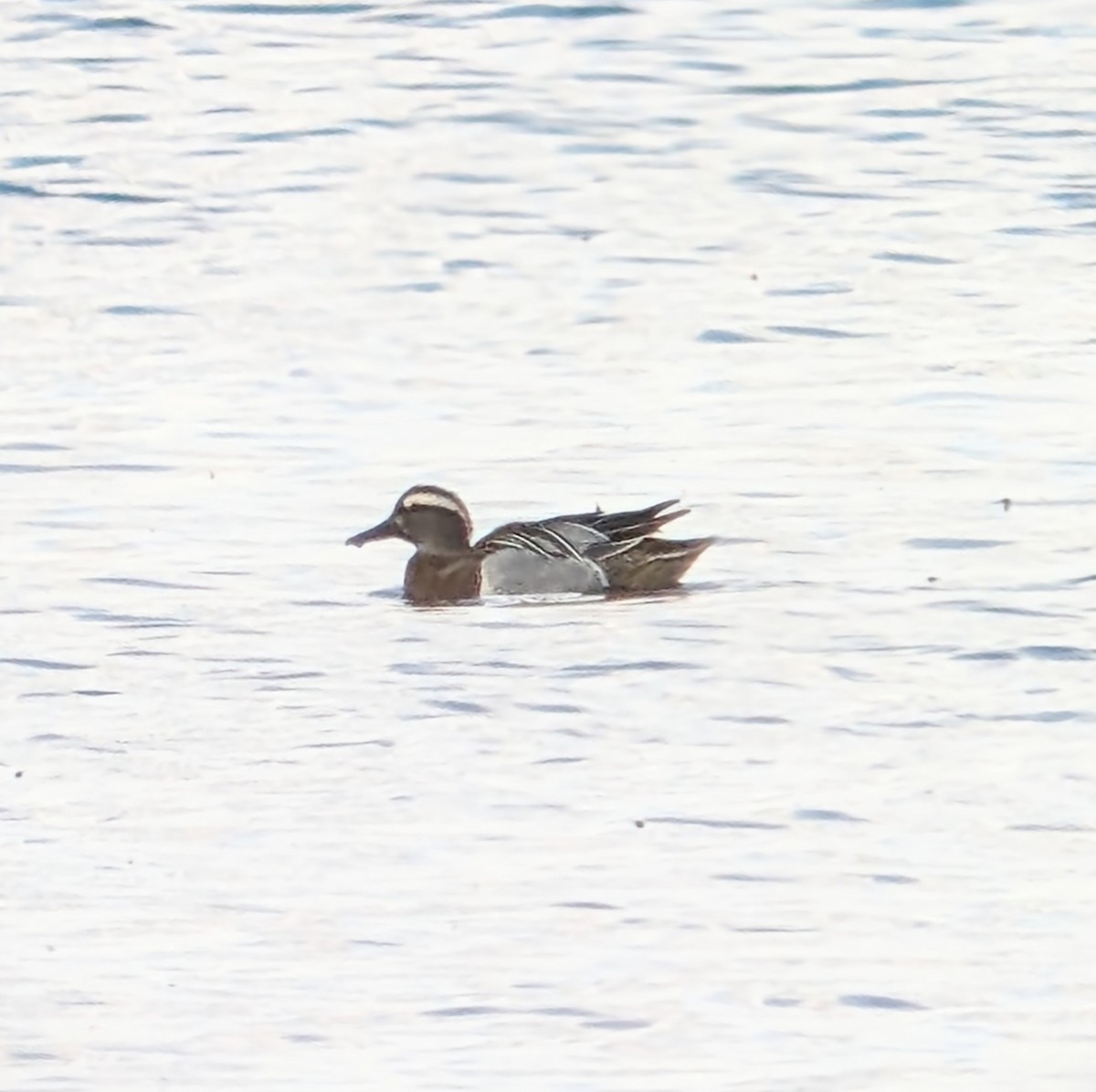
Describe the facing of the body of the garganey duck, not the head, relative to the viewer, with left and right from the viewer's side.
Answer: facing to the left of the viewer
